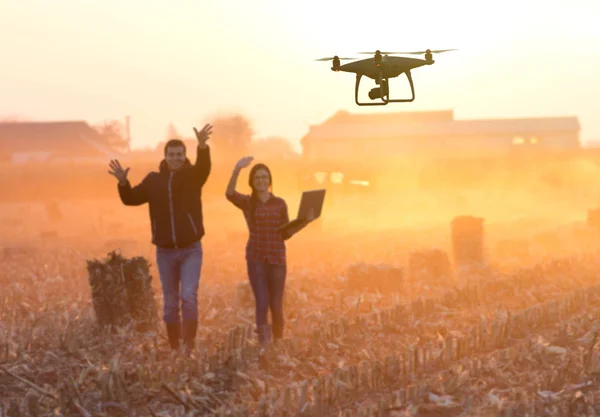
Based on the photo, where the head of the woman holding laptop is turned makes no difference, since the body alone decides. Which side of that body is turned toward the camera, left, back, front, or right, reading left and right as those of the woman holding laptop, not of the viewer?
front

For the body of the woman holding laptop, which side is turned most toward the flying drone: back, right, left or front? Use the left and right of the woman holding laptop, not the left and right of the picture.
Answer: front

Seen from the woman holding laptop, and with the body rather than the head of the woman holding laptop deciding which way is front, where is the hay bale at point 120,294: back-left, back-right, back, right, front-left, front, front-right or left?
back-right

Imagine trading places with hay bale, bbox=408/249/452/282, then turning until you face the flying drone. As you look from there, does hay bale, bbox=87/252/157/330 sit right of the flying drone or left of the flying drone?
right

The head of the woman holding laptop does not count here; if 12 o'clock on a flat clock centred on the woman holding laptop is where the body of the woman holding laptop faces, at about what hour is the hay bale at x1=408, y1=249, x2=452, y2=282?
The hay bale is roughly at 7 o'clock from the woman holding laptop.

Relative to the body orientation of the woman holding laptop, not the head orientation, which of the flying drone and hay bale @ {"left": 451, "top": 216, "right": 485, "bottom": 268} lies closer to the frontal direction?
the flying drone

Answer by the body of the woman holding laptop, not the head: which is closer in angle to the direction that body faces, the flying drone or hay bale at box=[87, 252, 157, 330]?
the flying drone

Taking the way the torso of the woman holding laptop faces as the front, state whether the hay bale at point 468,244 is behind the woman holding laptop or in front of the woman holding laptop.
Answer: behind

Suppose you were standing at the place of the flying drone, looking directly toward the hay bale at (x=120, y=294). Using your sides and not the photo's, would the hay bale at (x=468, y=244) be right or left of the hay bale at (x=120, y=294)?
right

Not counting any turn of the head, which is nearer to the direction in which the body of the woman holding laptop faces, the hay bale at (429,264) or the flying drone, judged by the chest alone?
the flying drone
